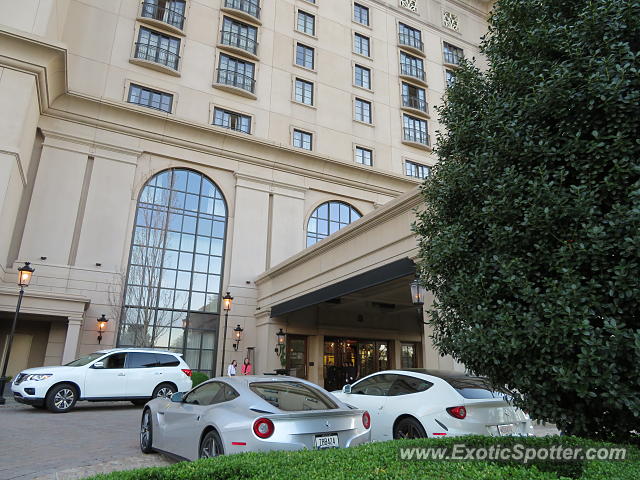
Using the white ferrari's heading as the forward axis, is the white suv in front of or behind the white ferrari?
in front

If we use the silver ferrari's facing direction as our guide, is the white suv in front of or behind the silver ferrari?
in front

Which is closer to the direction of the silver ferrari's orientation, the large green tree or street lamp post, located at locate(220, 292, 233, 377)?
the street lamp post

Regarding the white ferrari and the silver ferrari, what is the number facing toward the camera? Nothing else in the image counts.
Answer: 0

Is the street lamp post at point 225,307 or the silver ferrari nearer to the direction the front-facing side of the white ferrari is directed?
the street lamp post

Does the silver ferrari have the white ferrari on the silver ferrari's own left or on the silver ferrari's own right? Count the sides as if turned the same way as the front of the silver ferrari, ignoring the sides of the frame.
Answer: on the silver ferrari's own right

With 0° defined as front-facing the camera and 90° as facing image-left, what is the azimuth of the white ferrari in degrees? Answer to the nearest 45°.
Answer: approximately 135°

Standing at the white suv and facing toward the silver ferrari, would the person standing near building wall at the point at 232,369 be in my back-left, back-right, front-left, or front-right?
back-left

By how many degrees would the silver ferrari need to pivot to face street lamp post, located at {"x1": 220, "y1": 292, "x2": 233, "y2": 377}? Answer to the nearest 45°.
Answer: approximately 45° to its right

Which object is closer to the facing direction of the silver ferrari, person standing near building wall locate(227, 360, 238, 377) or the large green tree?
the person standing near building wall

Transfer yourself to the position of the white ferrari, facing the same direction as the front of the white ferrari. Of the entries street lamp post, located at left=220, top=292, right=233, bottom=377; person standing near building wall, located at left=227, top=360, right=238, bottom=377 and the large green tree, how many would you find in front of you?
2

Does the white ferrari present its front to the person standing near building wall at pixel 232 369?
yes

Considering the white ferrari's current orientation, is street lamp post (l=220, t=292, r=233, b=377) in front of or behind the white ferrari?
in front

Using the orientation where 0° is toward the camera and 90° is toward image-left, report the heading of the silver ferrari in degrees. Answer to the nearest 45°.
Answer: approximately 135°

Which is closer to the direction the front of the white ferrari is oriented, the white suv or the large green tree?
the white suv
